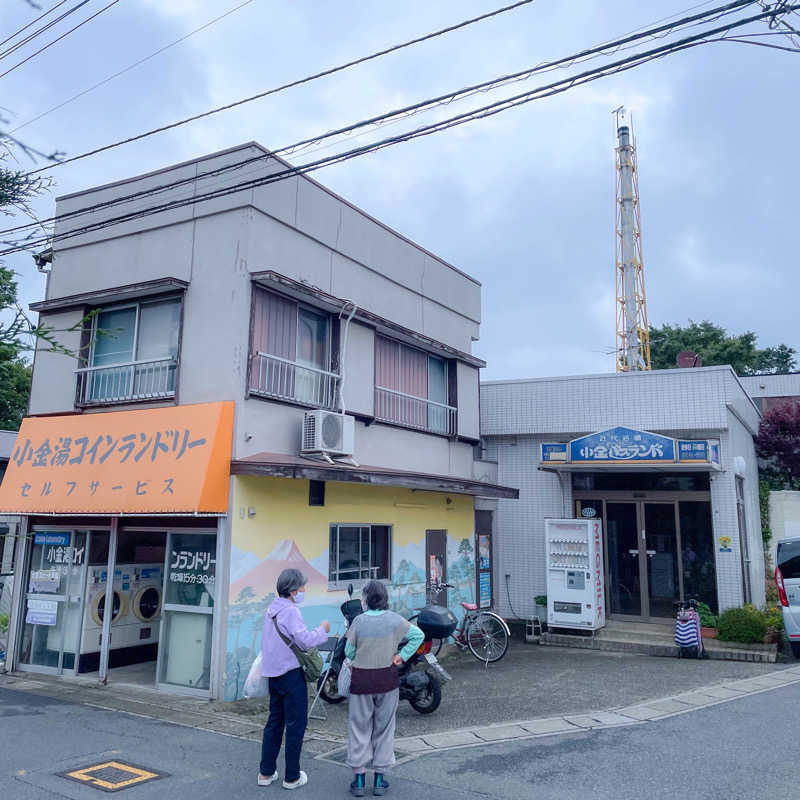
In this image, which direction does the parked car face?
away from the camera

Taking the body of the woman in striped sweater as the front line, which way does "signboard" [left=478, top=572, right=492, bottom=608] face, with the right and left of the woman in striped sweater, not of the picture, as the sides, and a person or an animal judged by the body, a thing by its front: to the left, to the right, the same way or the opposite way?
the opposite way

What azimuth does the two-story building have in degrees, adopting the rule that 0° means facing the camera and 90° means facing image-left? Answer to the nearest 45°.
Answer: approximately 45°

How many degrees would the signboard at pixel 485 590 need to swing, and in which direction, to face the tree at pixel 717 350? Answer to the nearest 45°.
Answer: approximately 135° to its left

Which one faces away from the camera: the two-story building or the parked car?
the parked car

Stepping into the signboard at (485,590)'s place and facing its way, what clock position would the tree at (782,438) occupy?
The tree is roughly at 8 o'clock from the signboard.

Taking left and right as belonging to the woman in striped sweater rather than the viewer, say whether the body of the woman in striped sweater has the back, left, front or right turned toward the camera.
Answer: back

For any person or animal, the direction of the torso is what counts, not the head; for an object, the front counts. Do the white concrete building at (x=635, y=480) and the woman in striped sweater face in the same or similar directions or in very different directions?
very different directions

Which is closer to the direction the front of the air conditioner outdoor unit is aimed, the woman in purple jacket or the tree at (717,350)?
the woman in purple jacket
